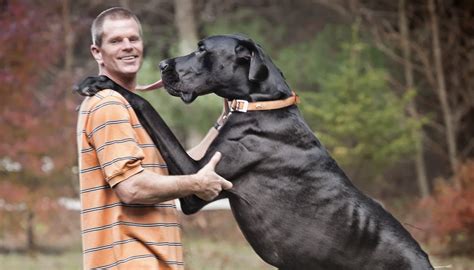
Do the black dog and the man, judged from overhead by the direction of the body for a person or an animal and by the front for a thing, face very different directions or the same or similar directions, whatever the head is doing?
very different directions

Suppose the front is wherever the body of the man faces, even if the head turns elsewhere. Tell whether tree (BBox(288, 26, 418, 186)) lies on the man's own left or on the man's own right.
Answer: on the man's own left

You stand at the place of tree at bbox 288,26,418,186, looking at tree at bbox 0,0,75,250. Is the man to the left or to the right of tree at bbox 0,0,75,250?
left

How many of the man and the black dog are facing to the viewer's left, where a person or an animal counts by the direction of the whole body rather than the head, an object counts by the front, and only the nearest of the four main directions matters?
1

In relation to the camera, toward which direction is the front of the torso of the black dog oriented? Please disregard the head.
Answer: to the viewer's left
